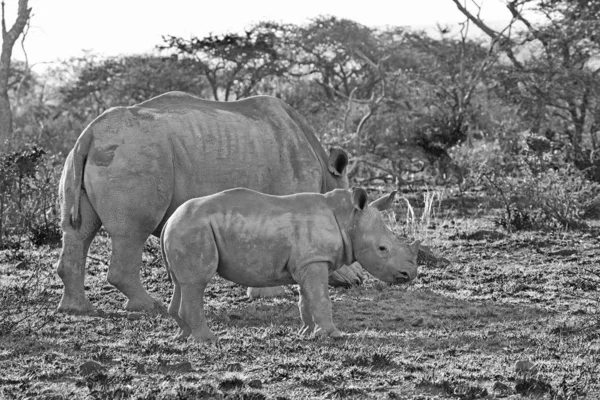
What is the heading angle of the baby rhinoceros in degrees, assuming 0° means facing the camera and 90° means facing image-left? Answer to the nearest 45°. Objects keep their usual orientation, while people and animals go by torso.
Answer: approximately 270°

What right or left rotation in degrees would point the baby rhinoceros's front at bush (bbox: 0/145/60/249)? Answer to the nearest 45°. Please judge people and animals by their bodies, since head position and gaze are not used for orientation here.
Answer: approximately 135° to its left

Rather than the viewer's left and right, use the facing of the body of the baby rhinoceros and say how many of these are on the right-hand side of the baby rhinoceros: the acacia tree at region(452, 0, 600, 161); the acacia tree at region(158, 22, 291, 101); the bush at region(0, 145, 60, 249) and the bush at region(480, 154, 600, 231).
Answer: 0

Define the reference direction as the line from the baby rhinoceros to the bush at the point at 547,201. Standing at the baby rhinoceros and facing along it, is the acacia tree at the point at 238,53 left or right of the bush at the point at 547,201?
left

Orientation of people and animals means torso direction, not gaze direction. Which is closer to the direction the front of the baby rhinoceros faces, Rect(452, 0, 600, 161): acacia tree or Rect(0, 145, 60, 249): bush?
the acacia tree

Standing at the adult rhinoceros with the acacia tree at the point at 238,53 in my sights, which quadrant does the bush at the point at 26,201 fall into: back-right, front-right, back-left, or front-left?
front-left

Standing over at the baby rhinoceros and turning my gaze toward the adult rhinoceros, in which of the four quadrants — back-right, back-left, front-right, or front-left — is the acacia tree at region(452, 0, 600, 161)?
front-right

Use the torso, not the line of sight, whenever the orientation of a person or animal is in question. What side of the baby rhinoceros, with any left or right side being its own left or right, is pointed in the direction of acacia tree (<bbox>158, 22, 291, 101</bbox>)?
left

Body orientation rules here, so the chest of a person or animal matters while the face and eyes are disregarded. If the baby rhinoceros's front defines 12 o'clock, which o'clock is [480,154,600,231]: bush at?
The bush is roughly at 10 o'clock from the baby rhinoceros.

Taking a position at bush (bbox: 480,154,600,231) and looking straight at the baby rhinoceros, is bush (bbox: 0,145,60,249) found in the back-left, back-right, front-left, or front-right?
front-right

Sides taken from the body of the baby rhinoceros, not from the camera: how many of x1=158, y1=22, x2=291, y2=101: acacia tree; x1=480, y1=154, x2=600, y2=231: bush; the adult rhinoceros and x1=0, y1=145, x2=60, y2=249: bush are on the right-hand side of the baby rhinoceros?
0

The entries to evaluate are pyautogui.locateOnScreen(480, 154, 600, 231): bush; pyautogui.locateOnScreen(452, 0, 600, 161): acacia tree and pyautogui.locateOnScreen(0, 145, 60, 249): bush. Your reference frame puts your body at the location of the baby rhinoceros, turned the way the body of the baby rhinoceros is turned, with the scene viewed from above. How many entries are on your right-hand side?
0

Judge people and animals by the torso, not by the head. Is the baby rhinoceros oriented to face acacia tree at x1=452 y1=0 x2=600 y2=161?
no

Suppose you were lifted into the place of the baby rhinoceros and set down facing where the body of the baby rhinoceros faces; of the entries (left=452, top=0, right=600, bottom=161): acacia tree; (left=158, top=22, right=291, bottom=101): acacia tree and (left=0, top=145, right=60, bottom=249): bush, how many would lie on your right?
0
